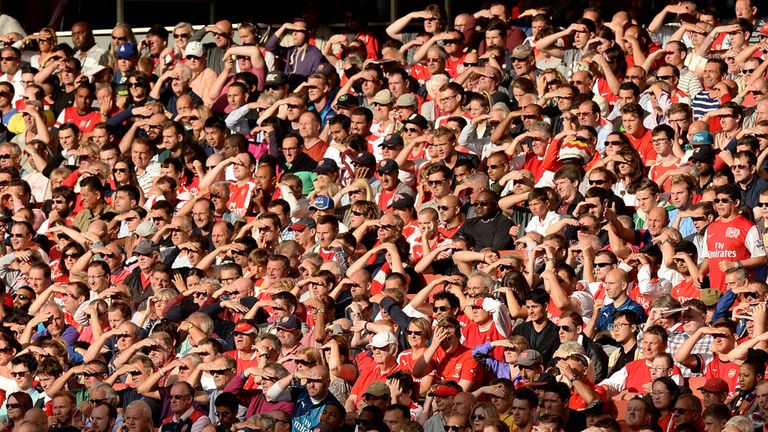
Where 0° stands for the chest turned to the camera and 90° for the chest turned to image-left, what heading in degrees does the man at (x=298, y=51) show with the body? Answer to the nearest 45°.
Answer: approximately 45°

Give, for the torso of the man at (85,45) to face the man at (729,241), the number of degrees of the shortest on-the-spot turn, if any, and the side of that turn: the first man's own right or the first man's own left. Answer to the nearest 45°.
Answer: approximately 90° to the first man's own left

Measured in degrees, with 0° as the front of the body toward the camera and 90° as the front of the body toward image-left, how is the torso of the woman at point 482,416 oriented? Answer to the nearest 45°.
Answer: approximately 45°

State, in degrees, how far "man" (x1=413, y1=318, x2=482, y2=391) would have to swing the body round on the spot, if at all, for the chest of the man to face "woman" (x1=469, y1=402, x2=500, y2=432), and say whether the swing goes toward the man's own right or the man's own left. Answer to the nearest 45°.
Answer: approximately 45° to the man's own left

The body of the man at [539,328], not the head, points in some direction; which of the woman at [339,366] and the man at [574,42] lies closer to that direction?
the woman

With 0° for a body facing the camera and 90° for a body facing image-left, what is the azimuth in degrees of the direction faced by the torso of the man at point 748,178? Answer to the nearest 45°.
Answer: approximately 45°

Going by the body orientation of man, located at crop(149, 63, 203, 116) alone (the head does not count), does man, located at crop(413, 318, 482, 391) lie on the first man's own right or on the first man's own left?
on the first man's own left

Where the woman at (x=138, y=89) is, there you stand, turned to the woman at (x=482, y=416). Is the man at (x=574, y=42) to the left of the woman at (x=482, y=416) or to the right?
left

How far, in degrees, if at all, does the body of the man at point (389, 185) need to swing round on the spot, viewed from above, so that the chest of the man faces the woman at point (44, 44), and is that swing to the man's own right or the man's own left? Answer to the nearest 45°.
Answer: approximately 90° to the man's own right

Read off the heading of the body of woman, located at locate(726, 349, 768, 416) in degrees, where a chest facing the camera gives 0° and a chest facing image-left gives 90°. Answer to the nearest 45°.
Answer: approximately 45°

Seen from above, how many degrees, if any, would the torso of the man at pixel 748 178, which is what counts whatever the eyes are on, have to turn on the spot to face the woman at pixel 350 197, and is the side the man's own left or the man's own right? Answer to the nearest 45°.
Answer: approximately 45° to the man's own right
